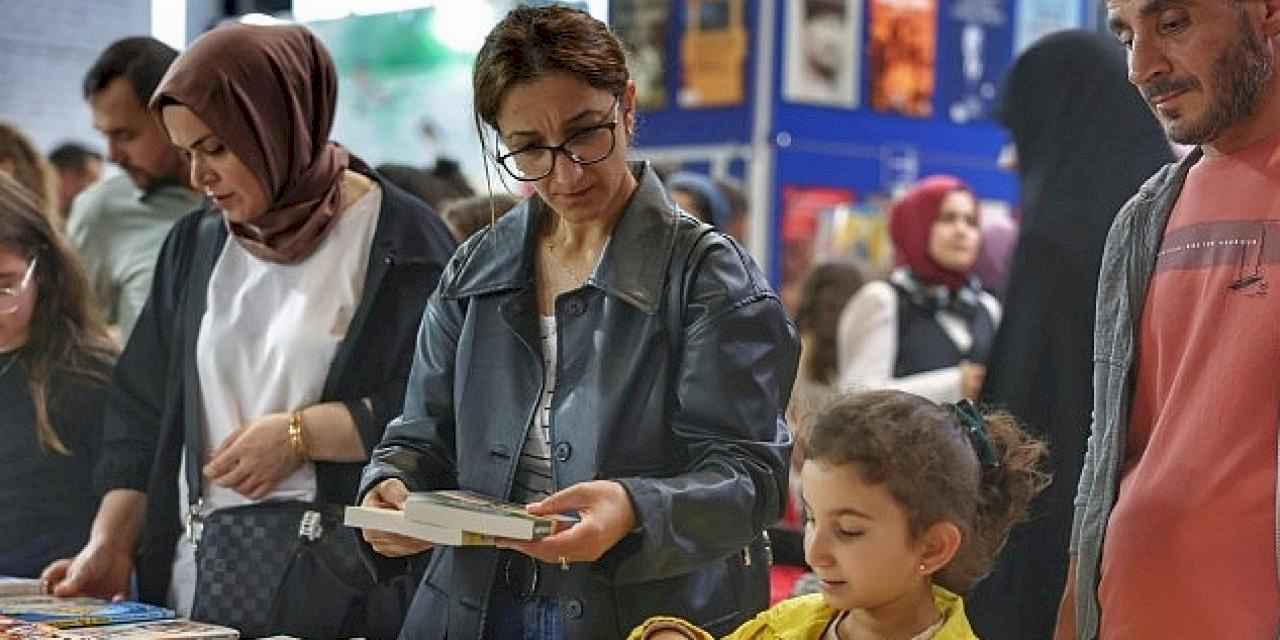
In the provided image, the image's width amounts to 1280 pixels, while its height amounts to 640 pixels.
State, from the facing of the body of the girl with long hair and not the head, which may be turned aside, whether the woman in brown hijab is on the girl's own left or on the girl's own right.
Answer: on the girl's own left

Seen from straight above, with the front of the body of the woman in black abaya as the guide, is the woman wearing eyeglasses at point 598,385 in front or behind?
behind

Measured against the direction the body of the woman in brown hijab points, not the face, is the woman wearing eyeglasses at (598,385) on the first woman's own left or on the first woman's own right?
on the first woman's own left

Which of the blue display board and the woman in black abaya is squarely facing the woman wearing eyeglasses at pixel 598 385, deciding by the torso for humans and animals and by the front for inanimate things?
the blue display board

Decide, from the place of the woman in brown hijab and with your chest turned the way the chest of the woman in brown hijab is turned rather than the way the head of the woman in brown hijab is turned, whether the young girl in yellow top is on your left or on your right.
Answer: on your left

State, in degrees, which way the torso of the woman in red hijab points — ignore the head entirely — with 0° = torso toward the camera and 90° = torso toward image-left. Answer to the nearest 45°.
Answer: approximately 315°

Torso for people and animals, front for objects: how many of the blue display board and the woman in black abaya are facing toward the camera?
1

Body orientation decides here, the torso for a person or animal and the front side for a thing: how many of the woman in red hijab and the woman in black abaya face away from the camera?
1
